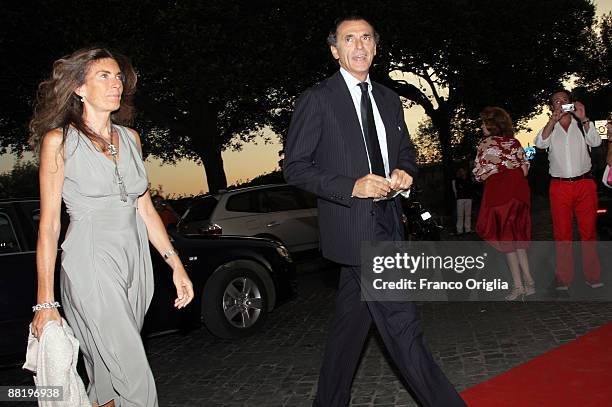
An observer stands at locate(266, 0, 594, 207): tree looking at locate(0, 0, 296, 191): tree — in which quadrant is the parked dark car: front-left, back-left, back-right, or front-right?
front-left

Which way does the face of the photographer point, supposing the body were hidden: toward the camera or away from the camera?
toward the camera

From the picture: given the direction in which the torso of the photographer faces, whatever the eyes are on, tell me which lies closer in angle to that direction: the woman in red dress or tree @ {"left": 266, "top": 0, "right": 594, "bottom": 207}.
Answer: the woman in red dress

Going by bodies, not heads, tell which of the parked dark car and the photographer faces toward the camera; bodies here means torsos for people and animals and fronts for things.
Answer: the photographer

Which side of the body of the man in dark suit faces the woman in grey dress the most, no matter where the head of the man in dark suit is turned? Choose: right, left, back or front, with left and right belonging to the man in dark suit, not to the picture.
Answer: right

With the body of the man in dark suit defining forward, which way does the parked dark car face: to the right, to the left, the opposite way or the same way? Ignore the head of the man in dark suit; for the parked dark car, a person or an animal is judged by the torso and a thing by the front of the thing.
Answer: to the left

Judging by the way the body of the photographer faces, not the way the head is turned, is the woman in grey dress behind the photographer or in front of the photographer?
in front

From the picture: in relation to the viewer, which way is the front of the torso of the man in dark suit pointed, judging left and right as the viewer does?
facing the viewer and to the right of the viewer

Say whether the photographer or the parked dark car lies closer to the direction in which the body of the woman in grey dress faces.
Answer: the photographer

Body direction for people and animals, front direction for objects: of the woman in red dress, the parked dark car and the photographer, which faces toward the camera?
the photographer

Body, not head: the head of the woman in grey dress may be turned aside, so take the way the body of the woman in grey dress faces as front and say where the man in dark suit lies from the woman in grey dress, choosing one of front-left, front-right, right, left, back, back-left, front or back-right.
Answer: front-left

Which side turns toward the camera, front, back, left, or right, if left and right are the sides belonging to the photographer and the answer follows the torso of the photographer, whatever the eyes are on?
front

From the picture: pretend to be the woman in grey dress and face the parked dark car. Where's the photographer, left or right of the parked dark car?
right

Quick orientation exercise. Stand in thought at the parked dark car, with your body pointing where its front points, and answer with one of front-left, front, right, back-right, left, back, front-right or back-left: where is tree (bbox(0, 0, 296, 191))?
front-left

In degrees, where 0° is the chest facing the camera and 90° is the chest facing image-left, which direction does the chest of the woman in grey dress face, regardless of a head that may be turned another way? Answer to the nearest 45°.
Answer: approximately 315°

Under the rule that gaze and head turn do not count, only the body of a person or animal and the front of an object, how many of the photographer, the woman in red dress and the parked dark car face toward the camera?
1

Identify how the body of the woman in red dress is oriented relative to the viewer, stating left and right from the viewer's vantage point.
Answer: facing away from the viewer and to the left of the viewer

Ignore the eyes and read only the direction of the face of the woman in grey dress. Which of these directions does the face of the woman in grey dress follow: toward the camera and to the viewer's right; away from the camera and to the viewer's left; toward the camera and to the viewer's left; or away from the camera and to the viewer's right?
toward the camera and to the viewer's right
